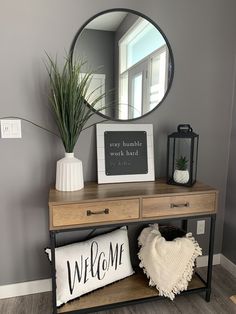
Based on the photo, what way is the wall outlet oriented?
toward the camera

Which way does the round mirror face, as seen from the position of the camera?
facing the viewer

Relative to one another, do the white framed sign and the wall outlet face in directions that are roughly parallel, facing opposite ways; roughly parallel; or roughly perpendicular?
roughly parallel

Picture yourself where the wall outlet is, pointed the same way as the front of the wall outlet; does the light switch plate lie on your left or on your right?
on your right

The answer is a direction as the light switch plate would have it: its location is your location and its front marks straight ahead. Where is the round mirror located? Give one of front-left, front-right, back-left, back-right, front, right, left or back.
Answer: left

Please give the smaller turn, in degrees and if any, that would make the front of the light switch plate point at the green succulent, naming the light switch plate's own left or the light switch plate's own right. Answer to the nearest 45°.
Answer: approximately 90° to the light switch plate's own left

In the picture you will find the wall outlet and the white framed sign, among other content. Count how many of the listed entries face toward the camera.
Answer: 2
